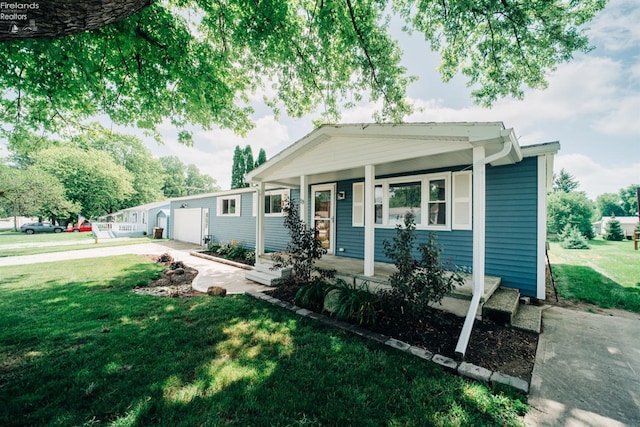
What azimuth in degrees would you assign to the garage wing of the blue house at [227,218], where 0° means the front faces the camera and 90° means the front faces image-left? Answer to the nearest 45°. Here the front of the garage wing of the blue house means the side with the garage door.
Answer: approximately 45°

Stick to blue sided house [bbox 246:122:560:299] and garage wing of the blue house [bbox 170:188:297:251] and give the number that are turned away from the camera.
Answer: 0

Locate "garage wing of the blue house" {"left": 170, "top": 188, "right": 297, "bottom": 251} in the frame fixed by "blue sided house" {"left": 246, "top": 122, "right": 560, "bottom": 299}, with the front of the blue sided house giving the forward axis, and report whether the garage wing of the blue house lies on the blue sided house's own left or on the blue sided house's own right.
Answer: on the blue sided house's own right

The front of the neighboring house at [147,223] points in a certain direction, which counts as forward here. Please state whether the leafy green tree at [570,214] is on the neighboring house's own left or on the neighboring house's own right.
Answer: on the neighboring house's own left

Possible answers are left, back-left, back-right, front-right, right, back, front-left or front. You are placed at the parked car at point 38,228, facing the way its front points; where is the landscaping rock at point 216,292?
right

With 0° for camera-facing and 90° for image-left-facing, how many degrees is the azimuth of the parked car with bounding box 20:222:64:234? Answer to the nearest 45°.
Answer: approximately 90°

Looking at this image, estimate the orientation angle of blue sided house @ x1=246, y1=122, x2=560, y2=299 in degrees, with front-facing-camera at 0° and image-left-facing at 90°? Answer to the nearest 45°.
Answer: approximately 45°

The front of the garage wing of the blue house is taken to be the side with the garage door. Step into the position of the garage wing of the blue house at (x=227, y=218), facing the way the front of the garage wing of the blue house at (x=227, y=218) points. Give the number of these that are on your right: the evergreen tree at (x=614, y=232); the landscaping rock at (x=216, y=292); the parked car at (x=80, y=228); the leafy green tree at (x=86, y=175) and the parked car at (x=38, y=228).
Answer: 3

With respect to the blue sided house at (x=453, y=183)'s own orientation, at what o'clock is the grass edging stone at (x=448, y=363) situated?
The grass edging stone is roughly at 11 o'clock from the blue sided house.

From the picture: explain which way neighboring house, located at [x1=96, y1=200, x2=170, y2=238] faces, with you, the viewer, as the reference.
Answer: facing the viewer and to the left of the viewer

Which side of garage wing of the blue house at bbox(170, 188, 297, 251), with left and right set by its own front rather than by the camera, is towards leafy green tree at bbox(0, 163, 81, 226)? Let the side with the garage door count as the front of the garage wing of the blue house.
right
